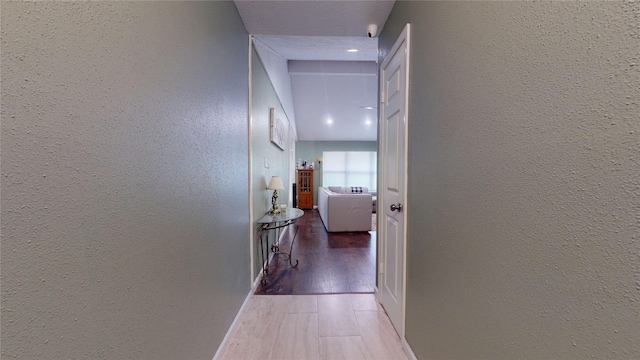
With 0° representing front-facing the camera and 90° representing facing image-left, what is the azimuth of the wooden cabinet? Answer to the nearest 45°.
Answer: approximately 0°

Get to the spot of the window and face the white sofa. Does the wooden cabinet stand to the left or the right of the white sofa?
right

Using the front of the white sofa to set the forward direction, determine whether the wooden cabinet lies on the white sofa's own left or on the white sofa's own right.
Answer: on the white sofa's own left

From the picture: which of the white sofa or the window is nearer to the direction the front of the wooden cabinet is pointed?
the white sofa

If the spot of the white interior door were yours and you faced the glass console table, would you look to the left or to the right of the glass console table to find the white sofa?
right

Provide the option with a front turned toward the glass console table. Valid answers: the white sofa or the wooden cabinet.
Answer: the wooden cabinet

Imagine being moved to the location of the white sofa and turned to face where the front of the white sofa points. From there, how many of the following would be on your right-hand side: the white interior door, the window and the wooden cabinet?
1

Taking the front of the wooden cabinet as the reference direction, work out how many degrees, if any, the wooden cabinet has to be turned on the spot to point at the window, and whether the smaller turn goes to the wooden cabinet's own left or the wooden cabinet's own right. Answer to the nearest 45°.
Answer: approximately 135° to the wooden cabinet's own left

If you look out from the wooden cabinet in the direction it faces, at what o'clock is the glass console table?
The glass console table is roughly at 12 o'clock from the wooden cabinet.

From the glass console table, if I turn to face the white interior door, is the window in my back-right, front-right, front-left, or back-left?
back-left

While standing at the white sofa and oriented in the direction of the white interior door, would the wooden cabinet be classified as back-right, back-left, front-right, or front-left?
back-right

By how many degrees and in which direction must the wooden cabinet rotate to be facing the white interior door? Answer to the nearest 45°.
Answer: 0° — it already faces it

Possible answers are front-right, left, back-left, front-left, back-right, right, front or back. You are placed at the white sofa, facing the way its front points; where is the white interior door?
right
